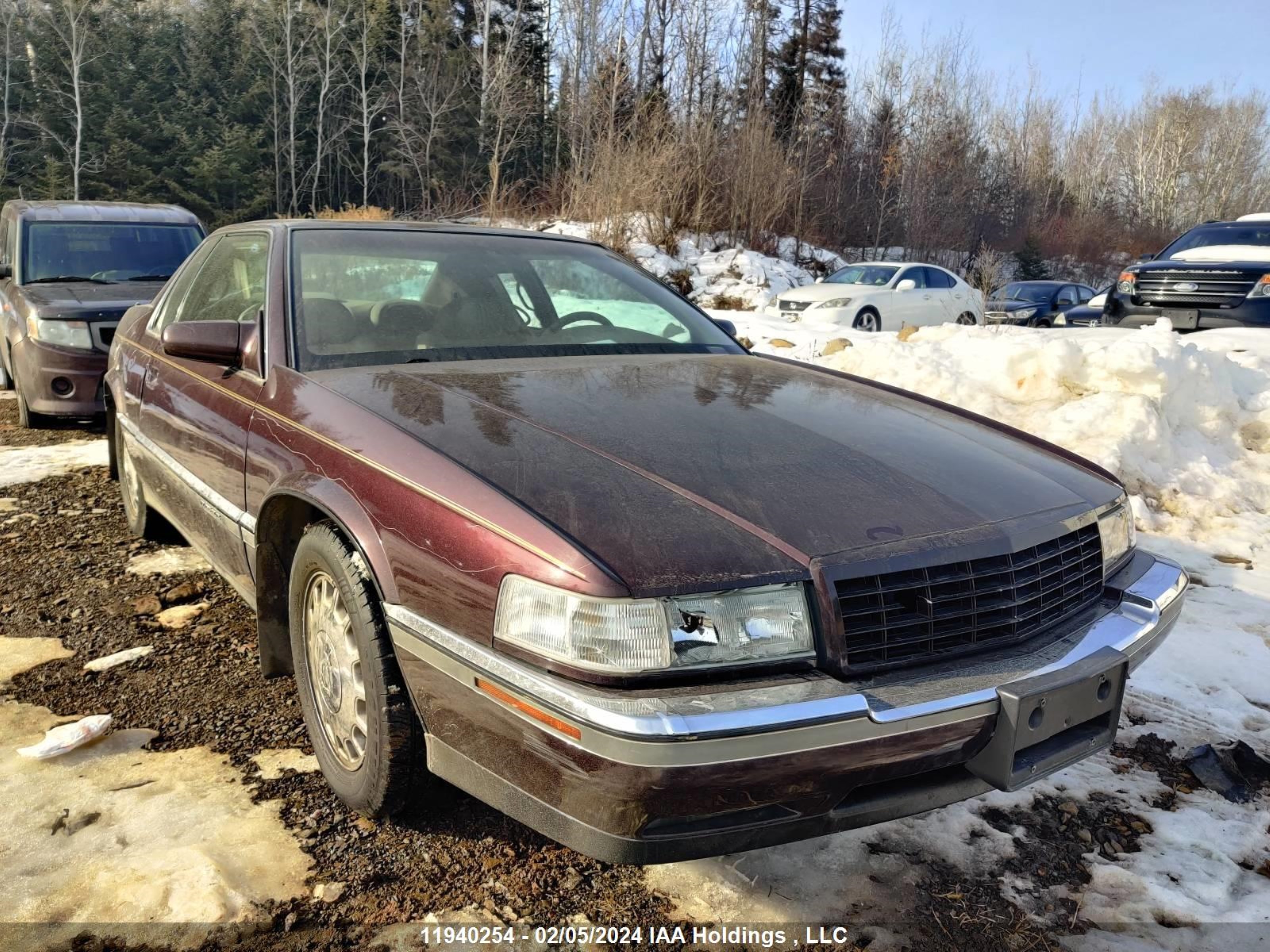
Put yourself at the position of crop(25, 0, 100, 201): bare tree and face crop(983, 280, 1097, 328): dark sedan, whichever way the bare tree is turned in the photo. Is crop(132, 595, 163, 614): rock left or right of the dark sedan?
right

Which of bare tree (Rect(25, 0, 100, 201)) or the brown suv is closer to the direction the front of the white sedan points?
the brown suv

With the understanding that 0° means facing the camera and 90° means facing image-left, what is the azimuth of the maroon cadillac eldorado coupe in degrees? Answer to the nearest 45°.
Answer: approximately 315°

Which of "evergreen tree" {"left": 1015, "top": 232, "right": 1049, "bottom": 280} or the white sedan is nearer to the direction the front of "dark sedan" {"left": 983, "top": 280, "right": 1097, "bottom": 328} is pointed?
the white sedan

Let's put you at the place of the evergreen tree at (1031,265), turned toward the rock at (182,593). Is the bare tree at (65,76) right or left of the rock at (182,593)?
right

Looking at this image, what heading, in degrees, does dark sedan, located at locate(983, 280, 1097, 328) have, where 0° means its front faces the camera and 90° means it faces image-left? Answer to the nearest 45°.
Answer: approximately 45°

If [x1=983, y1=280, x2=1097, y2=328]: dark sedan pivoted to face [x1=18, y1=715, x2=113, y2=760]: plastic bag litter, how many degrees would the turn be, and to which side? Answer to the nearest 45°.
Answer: approximately 45° to its left

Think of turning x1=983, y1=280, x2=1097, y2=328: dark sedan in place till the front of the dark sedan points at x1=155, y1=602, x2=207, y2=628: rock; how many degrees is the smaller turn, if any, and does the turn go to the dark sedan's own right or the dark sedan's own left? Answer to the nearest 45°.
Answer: approximately 45° to the dark sedan's own left

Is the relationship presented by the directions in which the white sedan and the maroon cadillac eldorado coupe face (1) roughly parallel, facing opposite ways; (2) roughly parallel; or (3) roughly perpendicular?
roughly perpendicular
